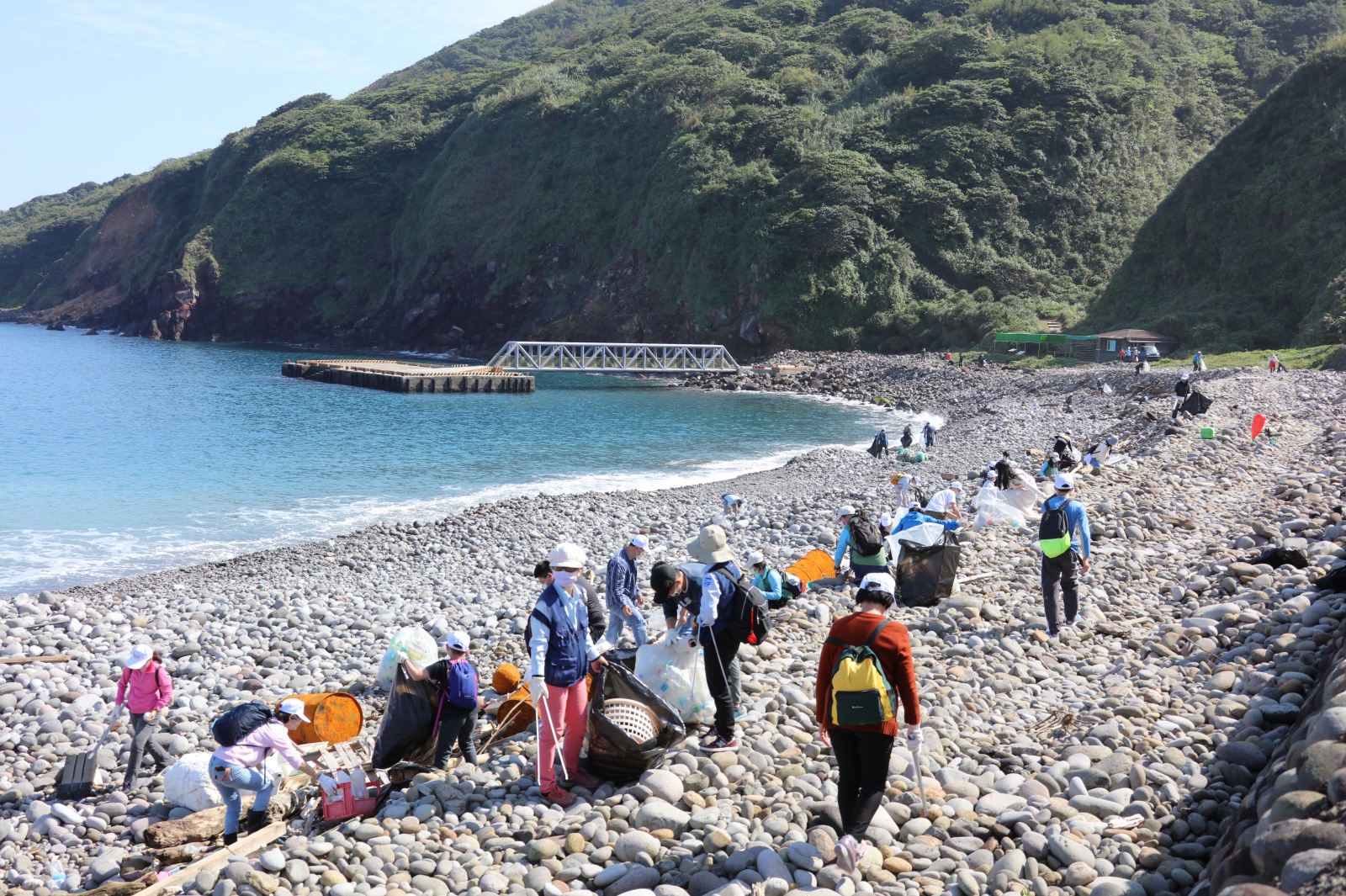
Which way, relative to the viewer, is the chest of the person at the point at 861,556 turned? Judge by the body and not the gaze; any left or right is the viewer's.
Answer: facing to the left of the viewer

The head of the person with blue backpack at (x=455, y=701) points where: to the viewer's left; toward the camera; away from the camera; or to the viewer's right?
away from the camera

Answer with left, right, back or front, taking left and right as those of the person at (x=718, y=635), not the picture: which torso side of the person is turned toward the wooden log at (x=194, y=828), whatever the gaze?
front

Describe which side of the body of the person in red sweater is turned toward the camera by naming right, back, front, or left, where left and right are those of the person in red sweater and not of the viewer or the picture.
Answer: back

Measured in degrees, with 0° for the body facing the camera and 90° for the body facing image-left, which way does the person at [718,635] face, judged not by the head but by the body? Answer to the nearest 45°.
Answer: approximately 90°

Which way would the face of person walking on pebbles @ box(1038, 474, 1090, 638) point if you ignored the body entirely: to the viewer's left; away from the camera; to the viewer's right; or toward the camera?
away from the camera

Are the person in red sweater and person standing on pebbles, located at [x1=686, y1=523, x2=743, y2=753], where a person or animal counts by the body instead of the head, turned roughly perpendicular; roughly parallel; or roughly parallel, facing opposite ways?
roughly perpendicular
